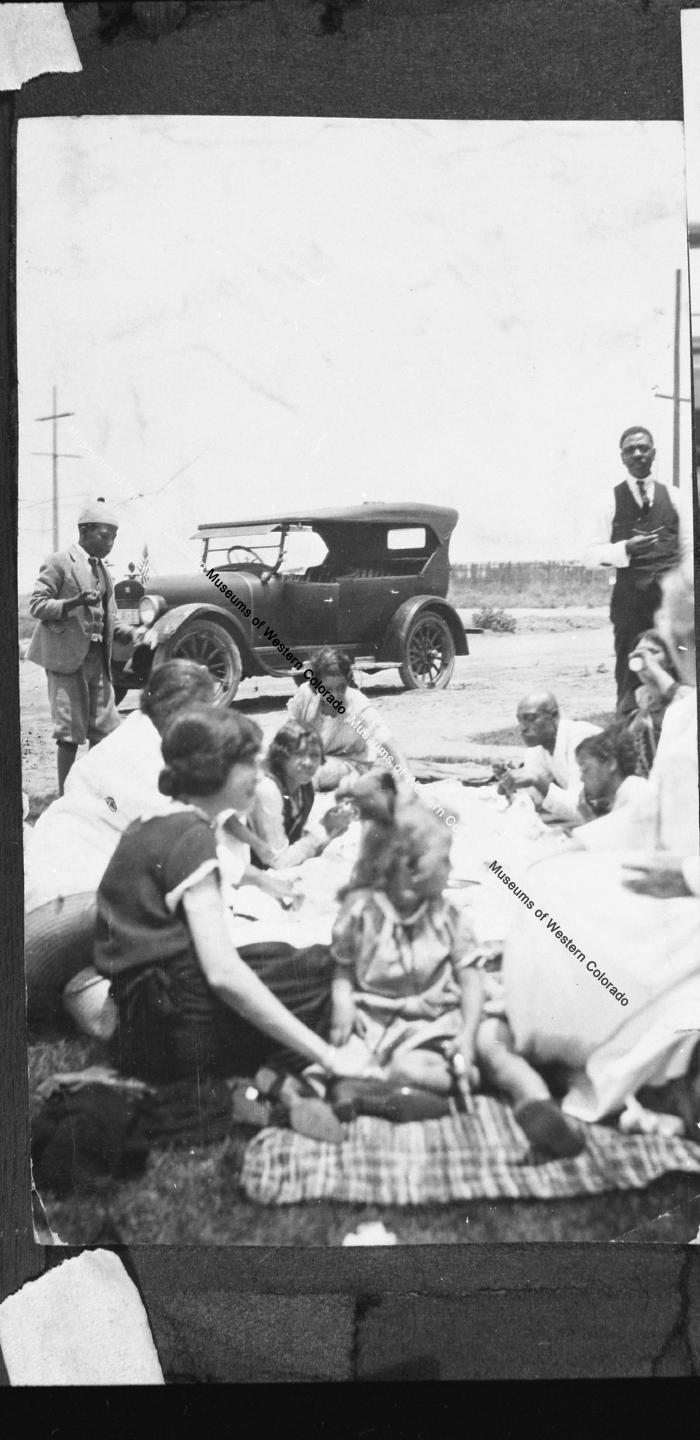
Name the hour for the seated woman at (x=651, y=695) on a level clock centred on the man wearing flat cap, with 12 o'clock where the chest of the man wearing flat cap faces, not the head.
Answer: The seated woman is roughly at 11 o'clock from the man wearing flat cap.

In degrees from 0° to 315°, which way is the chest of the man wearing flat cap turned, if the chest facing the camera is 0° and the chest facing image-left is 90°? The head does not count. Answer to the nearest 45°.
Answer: approximately 315°

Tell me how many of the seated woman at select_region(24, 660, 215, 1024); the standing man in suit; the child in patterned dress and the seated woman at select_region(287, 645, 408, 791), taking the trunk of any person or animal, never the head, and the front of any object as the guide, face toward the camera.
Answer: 3

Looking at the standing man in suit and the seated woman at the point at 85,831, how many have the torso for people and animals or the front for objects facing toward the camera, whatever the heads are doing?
1

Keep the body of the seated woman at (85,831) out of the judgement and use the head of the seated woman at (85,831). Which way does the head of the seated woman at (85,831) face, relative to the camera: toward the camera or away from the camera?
away from the camera

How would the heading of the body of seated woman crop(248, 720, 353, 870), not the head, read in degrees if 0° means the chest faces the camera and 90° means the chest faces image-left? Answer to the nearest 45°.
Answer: approximately 315°

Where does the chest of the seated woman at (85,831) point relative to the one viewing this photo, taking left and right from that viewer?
facing to the right of the viewer
